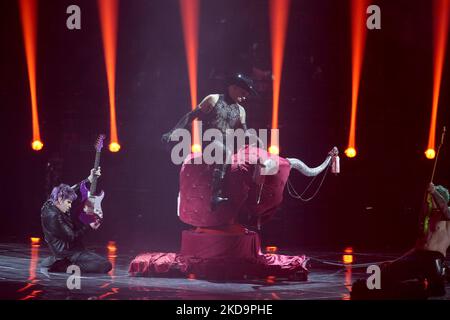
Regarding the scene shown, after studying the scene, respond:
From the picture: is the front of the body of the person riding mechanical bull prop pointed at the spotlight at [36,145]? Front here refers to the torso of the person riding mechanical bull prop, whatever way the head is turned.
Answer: no

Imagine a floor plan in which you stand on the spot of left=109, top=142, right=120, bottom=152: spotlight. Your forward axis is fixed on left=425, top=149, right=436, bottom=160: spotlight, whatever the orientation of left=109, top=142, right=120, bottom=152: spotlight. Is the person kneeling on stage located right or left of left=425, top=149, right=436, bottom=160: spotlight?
right

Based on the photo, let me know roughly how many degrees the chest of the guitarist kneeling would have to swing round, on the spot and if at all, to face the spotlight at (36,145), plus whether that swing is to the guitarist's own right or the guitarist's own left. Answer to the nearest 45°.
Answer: approximately 90° to the guitarist's own left

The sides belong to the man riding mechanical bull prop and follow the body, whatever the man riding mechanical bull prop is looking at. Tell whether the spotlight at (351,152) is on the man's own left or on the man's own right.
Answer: on the man's own left

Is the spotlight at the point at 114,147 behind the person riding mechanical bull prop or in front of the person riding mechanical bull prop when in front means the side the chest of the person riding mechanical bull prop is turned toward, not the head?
behind

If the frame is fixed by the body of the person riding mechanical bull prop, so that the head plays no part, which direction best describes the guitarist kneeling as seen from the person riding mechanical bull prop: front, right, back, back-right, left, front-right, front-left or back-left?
back-right

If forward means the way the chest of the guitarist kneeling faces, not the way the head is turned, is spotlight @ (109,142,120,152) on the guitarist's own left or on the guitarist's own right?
on the guitarist's own left

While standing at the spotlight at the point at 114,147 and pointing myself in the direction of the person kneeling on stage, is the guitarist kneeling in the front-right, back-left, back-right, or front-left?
front-right

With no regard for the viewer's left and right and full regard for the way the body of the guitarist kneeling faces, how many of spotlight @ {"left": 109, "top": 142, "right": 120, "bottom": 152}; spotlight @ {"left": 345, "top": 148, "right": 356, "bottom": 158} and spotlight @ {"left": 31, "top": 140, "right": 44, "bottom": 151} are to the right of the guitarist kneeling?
0

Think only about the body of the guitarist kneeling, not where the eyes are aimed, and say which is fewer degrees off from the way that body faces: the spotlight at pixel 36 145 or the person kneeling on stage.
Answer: the person kneeling on stage

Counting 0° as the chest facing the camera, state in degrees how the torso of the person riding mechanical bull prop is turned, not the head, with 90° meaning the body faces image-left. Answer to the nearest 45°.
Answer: approximately 315°

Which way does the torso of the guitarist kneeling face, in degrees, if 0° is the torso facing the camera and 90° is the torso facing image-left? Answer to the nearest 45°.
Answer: approximately 270°

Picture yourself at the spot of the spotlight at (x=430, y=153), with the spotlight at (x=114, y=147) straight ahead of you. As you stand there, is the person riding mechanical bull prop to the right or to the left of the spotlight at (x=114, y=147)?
left

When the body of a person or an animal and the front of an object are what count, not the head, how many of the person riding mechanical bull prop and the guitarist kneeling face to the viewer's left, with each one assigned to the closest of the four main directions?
0
